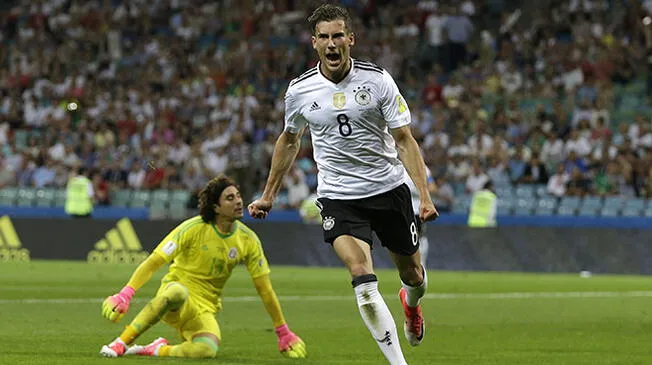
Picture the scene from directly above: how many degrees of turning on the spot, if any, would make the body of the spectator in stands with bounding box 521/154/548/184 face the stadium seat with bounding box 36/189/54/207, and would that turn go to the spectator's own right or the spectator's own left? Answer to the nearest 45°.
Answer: approximately 90° to the spectator's own right

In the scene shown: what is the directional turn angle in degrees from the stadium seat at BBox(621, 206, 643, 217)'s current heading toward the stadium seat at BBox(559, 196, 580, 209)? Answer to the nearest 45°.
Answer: approximately 90° to its right

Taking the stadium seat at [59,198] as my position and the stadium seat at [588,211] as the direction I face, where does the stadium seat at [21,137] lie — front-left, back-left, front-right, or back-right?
back-left

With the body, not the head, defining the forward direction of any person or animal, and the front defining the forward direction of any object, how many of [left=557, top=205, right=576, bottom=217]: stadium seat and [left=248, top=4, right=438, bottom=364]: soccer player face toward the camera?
2

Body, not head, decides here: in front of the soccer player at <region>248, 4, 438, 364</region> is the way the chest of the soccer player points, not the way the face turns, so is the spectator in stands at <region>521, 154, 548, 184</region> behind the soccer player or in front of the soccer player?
behind

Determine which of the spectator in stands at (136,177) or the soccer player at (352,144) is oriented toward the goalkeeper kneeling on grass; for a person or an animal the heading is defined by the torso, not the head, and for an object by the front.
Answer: the spectator in stands

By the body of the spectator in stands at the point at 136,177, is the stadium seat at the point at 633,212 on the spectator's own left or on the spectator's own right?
on the spectator's own left

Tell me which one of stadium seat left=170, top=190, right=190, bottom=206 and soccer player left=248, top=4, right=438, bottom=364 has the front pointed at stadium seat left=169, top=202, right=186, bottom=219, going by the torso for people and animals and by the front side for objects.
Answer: stadium seat left=170, top=190, right=190, bottom=206

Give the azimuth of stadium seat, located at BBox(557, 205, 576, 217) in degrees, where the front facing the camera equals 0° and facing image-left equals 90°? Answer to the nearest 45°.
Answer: approximately 0°

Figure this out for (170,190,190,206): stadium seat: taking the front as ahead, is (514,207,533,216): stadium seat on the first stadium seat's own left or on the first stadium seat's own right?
on the first stadium seat's own left

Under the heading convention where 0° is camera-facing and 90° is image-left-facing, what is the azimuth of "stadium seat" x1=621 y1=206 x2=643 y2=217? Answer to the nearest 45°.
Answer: approximately 0°

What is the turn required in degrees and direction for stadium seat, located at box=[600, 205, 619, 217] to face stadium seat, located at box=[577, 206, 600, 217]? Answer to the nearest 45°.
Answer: approximately 90° to its right
